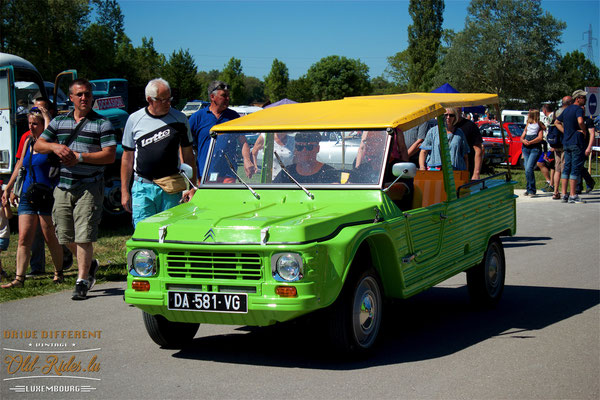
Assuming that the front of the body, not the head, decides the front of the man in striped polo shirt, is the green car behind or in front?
in front

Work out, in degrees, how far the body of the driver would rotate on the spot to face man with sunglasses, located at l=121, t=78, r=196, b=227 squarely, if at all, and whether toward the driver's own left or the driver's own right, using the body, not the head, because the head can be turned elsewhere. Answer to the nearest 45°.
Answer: approximately 90° to the driver's own right

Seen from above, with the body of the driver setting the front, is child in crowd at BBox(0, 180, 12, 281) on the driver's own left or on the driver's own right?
on the driver's own right

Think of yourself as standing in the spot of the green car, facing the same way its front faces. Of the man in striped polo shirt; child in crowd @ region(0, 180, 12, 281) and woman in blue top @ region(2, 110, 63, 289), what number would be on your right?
3

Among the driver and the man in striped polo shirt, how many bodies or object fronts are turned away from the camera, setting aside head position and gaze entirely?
0

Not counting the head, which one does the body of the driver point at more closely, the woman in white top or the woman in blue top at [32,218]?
the woman in blue top

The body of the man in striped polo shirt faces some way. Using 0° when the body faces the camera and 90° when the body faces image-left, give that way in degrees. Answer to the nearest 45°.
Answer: approximately 0°

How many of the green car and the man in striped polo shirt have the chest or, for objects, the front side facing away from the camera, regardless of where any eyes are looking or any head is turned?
0

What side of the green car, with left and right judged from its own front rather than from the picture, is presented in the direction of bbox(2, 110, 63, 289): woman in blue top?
right

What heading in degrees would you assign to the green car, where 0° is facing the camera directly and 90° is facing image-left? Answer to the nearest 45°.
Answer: approximately 45°

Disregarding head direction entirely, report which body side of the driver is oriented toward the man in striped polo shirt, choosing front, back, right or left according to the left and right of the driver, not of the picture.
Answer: right

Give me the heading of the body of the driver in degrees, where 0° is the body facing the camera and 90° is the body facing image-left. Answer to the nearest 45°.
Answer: approximately 45°

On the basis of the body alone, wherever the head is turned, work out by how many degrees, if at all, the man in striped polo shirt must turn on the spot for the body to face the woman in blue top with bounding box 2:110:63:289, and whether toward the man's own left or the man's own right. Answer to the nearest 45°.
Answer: approximately 135° to the man's own right
